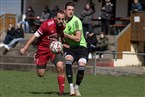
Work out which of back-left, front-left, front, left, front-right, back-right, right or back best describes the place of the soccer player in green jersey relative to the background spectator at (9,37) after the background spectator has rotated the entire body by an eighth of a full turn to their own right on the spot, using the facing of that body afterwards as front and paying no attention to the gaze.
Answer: left

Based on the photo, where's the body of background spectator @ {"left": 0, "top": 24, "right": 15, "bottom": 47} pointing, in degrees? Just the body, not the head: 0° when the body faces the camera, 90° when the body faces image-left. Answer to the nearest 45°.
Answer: approximately 45°

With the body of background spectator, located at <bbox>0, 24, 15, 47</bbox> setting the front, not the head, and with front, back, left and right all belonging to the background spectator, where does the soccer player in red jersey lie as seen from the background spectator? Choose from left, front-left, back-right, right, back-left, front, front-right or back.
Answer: front-left

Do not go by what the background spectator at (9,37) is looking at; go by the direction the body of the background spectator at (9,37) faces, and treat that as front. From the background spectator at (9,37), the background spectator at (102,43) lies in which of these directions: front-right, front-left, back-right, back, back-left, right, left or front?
left

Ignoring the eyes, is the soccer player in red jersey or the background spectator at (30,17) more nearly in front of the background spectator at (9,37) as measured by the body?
the soccer player in red jersey

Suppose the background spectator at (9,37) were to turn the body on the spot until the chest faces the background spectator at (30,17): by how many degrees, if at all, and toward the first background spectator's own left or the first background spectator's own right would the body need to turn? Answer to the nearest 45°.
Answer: approximately 180°

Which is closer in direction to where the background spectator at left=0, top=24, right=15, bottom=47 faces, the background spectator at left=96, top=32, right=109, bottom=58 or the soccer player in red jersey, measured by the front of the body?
the soccer player in red jersey
